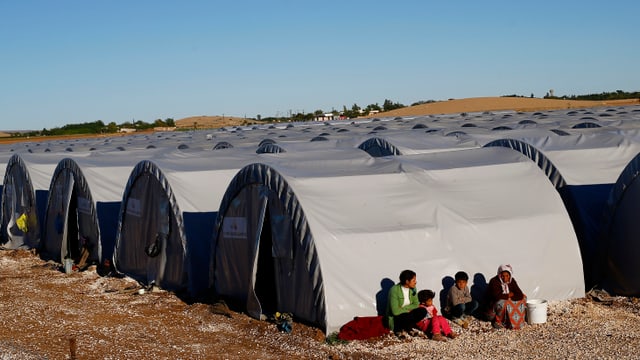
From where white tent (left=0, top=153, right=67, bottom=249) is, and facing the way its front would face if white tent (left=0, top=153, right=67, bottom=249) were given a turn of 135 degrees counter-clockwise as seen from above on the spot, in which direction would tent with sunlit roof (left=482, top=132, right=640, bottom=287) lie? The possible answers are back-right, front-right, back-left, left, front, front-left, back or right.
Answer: front-right

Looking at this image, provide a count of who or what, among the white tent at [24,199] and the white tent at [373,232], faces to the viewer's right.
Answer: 0

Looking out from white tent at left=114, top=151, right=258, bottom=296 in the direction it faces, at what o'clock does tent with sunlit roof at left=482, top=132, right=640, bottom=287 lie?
The tent with sunlit roof is roughly at 8 o'clock from the white tent.

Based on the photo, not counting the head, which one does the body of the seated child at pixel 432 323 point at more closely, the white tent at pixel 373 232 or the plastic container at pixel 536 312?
the plastic container

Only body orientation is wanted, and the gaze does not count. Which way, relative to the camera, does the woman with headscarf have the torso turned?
toward the camera

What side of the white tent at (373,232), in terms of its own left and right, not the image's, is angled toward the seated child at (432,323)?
left

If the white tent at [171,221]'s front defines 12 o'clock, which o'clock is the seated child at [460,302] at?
The seated child is roughly at 9 o'clock from the white tent.

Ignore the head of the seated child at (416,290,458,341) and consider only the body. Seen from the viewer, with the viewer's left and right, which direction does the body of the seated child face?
facing the viewer and to the right of the viewer

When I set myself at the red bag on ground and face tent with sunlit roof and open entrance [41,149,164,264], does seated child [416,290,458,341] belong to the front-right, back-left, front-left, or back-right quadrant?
back-right

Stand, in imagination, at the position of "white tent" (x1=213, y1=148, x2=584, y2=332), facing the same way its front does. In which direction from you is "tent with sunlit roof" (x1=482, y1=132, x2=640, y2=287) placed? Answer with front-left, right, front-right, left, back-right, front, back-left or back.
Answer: back

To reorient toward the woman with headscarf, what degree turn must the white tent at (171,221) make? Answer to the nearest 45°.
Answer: approximately 90° to its left

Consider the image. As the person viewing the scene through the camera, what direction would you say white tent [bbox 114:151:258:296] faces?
facing the viewer and to the left of the viewer
